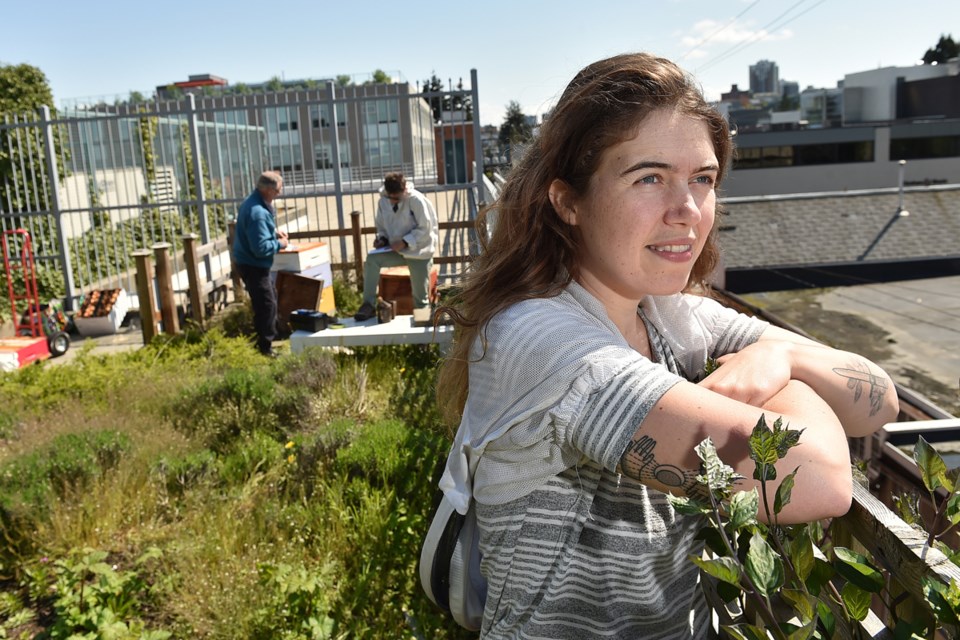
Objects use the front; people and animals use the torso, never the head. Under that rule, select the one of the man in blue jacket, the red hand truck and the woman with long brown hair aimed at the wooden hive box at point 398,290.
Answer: the man in blue jacket

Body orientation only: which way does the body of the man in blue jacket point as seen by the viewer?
to the viewer's right

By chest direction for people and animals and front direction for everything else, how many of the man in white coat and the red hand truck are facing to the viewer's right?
0

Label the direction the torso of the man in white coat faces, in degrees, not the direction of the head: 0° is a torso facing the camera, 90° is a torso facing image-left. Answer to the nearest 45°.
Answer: approximately 45°

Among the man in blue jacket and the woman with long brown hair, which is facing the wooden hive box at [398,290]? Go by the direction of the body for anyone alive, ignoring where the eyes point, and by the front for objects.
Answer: the man in blue jacket

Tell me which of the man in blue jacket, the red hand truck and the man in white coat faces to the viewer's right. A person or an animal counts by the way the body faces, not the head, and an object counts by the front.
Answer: the man in blue jacket

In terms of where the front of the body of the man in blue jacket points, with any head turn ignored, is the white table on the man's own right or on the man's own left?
on the man's own right

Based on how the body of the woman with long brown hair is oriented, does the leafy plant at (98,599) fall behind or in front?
behind

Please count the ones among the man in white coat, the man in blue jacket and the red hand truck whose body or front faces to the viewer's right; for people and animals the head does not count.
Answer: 1

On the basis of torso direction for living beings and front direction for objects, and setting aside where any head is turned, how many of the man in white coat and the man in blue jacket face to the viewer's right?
1

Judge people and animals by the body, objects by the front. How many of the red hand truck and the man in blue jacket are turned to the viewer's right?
1

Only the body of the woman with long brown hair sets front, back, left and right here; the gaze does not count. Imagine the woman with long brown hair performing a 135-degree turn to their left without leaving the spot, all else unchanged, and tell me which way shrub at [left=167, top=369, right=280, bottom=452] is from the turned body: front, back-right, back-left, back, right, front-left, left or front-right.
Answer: front-left

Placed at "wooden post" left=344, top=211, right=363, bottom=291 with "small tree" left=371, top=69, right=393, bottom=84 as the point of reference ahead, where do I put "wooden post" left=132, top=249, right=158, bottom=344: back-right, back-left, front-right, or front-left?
back-left

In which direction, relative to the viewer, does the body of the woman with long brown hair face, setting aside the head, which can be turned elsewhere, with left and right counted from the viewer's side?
facing the viewer and to the right of the viewer

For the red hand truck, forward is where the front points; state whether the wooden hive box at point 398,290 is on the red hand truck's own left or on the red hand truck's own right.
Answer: on the red hand truck's own left

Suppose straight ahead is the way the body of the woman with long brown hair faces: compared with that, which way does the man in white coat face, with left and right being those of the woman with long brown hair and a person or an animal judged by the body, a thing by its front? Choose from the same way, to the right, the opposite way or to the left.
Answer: to the right
